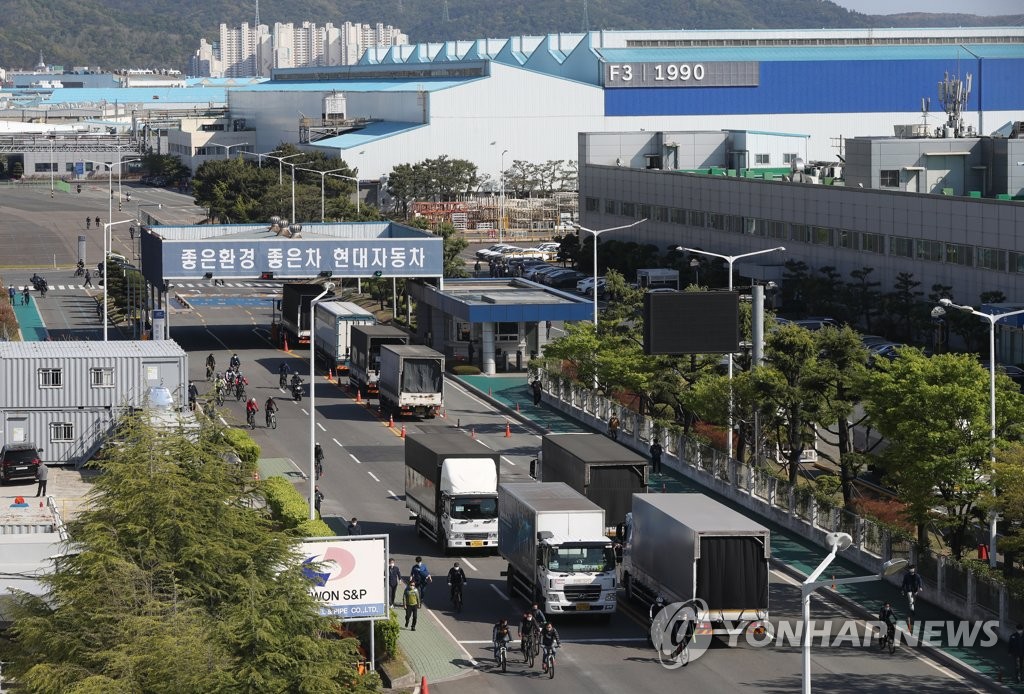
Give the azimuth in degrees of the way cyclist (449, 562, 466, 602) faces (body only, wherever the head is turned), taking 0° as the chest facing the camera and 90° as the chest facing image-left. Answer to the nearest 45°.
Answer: approximately 0°

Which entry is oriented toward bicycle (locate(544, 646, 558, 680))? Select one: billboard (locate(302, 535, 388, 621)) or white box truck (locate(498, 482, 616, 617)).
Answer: the white box truck

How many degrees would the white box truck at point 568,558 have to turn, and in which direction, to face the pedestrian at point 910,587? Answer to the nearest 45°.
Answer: approximately 90° to its left

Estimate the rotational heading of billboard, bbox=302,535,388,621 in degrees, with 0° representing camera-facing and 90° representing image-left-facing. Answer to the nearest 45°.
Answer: approximately 0°

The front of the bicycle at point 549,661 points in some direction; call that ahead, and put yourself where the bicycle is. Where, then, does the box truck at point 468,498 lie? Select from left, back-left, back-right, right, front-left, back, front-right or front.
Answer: back

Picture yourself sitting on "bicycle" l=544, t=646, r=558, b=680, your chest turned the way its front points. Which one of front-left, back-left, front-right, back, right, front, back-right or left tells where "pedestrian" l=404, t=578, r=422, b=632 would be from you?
back-right

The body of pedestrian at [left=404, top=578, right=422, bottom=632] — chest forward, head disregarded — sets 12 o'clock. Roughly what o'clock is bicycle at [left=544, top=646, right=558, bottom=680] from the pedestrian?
The bicycle is roughly at 11 o'clock from the pedestrian.

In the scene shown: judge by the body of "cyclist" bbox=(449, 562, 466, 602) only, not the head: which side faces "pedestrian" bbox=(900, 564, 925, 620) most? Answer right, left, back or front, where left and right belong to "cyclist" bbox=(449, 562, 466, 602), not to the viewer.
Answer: left

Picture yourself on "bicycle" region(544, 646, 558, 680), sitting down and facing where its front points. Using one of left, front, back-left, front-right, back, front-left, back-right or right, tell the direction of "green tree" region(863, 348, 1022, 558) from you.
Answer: back-left

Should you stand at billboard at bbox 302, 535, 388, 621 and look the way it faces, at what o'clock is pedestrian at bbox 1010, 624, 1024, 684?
The pedestrian is roughly at 9 o'clock from the billboard.
